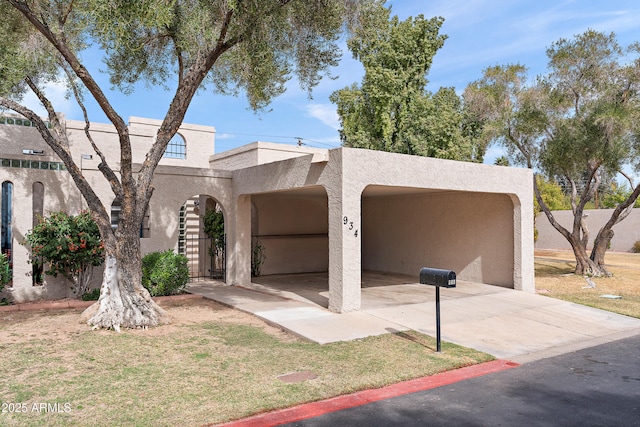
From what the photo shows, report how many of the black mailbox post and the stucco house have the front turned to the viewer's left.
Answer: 0

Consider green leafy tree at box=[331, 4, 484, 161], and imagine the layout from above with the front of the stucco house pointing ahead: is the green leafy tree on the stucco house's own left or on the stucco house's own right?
on the stucco house's own left

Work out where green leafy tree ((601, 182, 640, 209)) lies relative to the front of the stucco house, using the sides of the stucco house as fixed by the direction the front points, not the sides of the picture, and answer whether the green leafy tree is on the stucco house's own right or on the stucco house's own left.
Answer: on the stucco house's own left

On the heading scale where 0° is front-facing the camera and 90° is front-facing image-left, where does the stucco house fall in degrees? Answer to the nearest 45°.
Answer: approximately 315°

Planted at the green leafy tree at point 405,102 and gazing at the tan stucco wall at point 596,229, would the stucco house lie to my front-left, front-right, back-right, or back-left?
back-right

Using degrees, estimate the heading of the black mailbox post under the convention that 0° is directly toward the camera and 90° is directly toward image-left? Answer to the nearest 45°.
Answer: approximately 315°

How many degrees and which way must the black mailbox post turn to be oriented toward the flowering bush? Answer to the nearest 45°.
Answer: approximately 135° to its right
